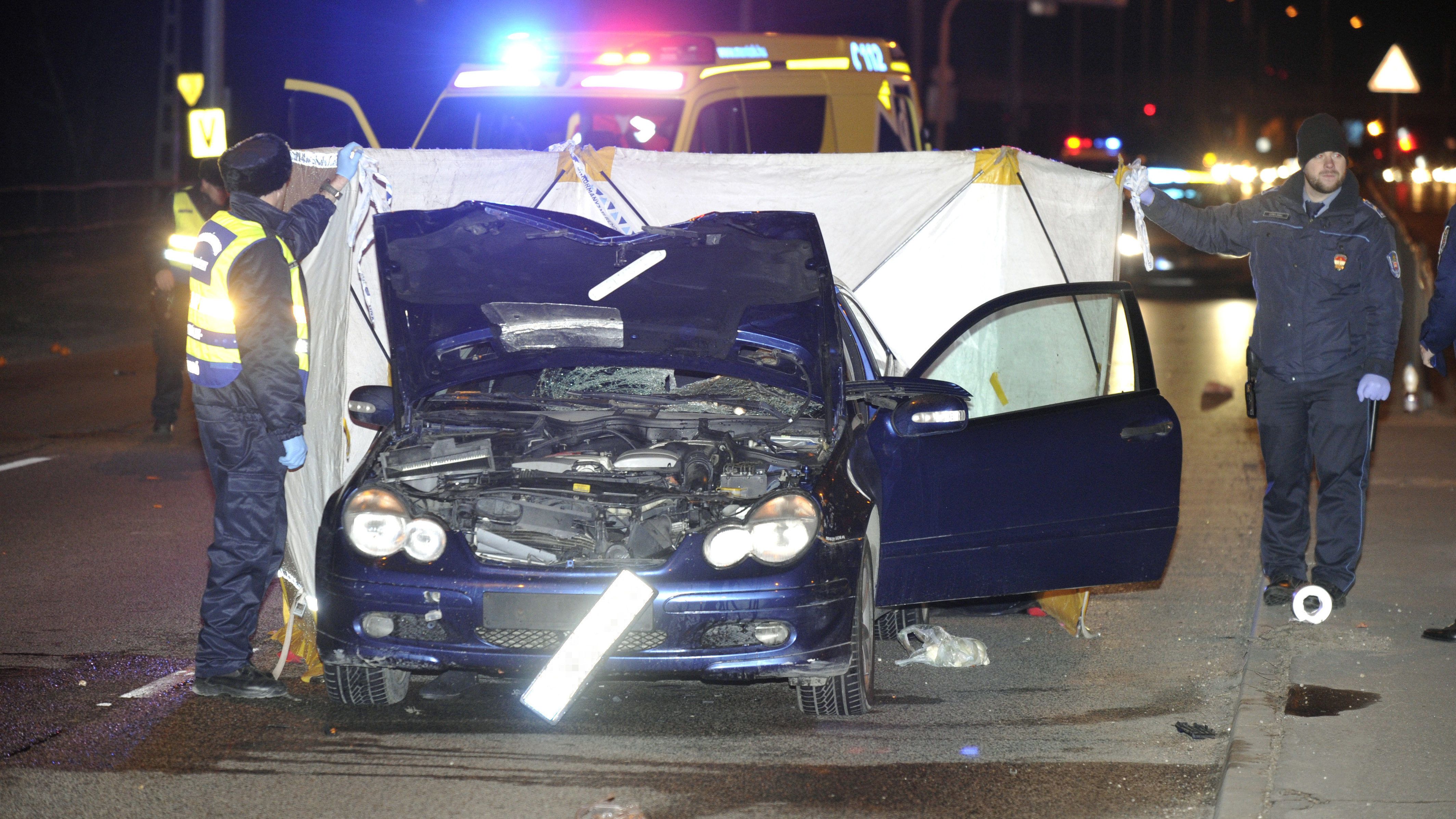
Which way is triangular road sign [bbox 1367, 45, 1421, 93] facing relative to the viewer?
toward the camera

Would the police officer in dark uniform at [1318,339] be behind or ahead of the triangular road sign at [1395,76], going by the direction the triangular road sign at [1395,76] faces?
ahead

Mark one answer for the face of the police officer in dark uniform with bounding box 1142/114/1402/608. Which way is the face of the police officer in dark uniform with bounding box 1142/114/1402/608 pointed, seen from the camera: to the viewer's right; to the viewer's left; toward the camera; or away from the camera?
toward the camera

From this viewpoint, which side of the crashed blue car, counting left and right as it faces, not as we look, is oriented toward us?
front

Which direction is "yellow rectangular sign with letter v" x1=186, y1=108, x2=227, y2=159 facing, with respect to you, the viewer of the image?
facing the viewer

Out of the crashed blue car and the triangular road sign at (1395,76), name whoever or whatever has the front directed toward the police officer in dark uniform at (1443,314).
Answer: the triangular road sign

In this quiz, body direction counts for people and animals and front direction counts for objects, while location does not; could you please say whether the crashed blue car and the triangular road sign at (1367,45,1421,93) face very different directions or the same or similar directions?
same or similar directions

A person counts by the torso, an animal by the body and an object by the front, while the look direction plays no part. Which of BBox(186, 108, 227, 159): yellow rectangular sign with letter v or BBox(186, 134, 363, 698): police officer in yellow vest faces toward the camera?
the yellow rectangular sign with letter v

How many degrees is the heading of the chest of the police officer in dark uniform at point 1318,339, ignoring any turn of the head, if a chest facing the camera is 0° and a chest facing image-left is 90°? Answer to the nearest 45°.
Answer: approximately 0°

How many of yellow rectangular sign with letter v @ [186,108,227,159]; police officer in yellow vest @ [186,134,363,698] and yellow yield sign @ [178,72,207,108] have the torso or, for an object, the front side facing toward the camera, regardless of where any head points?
2

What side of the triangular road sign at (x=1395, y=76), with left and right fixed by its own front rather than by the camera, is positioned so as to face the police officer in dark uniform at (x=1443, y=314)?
front

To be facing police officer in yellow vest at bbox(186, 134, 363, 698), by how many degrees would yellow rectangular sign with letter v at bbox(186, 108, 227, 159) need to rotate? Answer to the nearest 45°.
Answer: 0° — it already faces them

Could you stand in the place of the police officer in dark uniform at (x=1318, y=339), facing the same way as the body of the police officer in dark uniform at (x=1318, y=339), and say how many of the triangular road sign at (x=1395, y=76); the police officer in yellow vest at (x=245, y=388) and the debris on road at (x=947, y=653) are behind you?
1

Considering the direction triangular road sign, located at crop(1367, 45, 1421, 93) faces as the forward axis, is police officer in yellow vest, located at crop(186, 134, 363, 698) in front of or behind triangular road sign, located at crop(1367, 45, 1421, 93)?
in front
